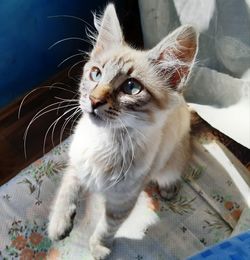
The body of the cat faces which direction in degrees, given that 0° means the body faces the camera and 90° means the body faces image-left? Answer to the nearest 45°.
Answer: approximately 45°
